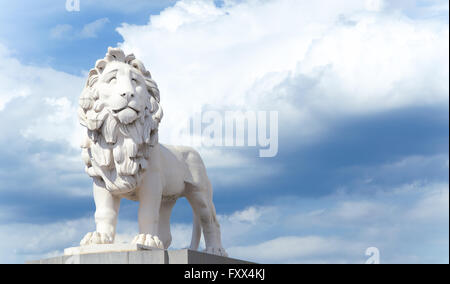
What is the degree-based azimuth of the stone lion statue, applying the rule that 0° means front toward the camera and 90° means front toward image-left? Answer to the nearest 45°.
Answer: approximately 45°
